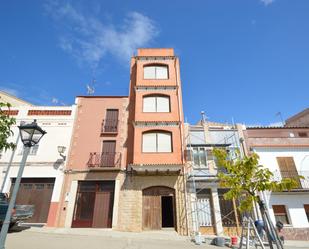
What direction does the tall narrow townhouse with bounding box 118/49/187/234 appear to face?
toward the camera

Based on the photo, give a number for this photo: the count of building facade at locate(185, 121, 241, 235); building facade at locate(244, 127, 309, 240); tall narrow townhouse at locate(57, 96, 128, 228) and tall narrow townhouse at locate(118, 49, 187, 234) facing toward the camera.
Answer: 4

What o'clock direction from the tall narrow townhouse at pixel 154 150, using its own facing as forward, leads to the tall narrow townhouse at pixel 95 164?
the tall narrow townhouse at pixel 95 164 is roughly at 3 o'clock from the tall narrow townhouse at pixel 154 150.

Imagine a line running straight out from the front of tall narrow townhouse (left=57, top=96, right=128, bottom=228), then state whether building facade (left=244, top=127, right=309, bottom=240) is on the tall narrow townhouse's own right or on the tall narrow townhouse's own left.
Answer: on the tall narrow townhouse's own left

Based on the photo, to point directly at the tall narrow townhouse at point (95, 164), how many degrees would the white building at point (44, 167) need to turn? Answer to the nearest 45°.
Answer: approximately 45° to its left

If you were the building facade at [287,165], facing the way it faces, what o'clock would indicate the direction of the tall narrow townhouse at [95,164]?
The tall narrow townhouse is roughly at 2 o'clock from the building facade.

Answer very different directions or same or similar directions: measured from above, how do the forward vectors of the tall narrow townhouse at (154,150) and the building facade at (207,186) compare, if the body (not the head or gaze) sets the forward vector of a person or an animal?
same or similar directions

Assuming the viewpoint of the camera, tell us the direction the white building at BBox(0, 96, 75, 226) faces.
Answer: facing the viewer

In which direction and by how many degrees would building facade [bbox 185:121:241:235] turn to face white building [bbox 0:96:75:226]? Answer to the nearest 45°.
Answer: approximately 90° to its right

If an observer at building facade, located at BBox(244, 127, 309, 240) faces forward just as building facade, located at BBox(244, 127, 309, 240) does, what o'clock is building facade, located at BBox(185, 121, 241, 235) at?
building facade, located at BBox(185, 121, 241, 235) is roughly at 2 o'clock from building facade, located at BBox(244, 127, 309, 240).

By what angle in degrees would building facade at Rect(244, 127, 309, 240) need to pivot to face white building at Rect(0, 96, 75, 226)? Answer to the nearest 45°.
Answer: approximately 45° to its right

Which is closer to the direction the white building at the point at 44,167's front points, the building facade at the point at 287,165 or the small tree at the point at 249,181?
the small tree
